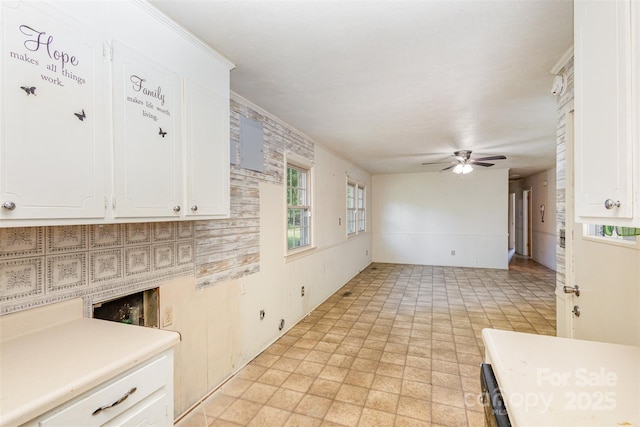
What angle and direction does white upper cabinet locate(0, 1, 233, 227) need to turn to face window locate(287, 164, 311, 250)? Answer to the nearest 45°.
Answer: approximately 90° to its left

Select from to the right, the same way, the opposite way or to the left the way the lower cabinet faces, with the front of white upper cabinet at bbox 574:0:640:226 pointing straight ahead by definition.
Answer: the opposite way

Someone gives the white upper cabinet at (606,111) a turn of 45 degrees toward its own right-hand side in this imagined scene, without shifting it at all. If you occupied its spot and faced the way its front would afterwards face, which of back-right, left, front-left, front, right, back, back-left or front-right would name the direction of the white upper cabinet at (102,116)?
front-left

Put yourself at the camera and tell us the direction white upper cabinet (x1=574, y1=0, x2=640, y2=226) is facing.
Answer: facing the viewer and to the left of the viewer

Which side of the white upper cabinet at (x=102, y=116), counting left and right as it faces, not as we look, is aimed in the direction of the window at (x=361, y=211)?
left

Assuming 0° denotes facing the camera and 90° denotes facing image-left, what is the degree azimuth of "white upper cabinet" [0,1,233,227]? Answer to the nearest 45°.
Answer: approximately 315°

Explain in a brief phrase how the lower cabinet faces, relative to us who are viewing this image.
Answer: facing the viewer and to the right of the viewer

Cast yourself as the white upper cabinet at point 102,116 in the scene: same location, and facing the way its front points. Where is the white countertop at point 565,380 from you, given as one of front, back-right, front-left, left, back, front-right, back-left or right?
front

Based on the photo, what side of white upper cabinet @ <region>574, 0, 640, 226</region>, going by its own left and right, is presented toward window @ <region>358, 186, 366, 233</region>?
right

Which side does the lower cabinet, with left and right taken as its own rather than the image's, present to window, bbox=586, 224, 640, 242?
front

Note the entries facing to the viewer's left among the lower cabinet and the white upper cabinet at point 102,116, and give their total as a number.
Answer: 0
